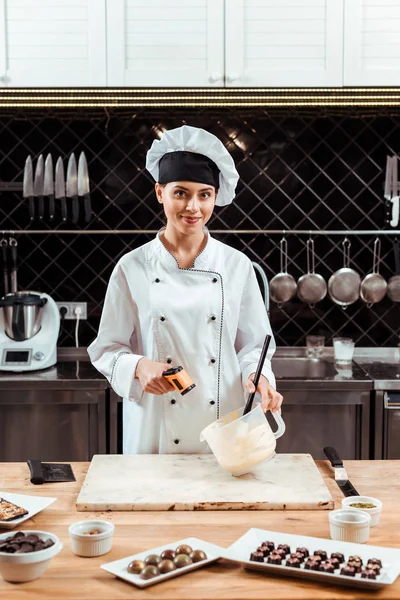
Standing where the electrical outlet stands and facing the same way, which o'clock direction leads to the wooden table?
The wooden table is roughly at 12 o'clock from the electrical outlet.

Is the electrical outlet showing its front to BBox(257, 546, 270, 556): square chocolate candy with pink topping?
yes

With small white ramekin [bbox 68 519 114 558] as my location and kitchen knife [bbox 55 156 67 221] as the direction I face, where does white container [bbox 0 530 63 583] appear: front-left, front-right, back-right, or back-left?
back-left

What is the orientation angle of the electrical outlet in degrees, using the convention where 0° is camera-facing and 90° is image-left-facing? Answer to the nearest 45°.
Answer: approximately 0°

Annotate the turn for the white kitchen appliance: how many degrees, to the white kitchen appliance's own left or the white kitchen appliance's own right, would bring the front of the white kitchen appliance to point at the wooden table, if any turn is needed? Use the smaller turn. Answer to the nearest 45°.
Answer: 0° — it already faces it
